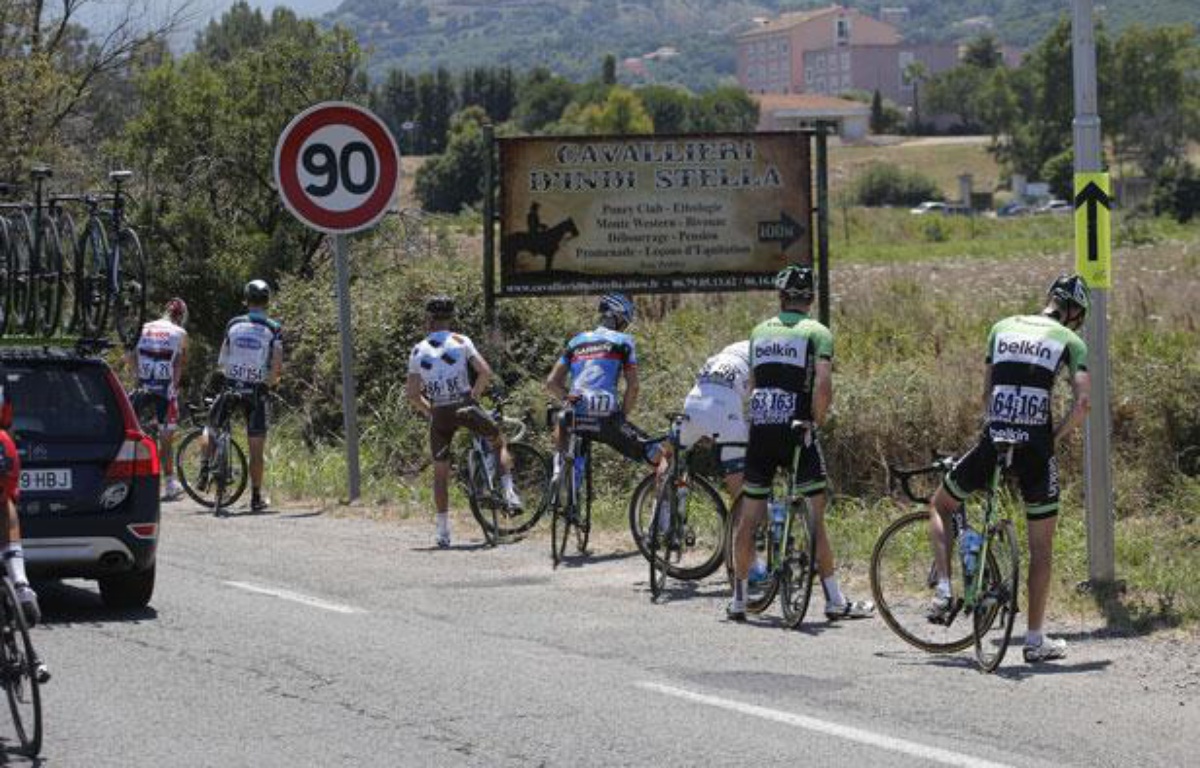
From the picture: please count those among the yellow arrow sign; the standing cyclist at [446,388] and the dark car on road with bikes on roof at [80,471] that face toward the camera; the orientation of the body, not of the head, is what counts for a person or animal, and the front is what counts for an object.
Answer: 1

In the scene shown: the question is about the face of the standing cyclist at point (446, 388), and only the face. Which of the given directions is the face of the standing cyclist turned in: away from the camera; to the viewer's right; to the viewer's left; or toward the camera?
away from the camera

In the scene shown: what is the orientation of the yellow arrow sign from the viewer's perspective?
toward the camera

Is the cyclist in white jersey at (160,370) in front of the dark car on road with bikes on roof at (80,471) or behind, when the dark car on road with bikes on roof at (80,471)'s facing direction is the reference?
in front

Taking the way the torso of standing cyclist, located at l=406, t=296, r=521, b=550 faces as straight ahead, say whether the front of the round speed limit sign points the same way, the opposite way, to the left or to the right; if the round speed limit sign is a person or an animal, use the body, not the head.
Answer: the opposite way

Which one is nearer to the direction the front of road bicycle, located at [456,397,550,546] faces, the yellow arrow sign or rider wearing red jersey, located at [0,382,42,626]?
the yellow arrow sign

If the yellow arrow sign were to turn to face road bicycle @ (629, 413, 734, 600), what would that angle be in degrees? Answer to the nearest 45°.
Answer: approximately 90° to its right

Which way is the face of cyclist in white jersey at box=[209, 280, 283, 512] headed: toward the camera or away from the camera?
away from the camera

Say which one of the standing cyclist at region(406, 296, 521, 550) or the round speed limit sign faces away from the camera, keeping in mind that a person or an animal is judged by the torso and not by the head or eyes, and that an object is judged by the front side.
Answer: the standing cyclist

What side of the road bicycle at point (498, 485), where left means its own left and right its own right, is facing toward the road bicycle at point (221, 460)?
left

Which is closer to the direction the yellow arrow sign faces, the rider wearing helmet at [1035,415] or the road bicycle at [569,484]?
the rider wearing helmet

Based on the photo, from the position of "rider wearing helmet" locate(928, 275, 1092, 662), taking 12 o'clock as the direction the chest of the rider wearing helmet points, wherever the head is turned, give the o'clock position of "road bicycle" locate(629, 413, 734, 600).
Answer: The road bicycle is roughly at 9 o'clock from the rider wearing helmet.

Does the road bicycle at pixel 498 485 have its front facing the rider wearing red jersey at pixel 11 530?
no

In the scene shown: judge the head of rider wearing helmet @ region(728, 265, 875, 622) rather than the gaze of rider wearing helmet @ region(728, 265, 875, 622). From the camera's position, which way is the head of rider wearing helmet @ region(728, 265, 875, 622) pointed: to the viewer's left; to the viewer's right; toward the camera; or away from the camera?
away from the camera

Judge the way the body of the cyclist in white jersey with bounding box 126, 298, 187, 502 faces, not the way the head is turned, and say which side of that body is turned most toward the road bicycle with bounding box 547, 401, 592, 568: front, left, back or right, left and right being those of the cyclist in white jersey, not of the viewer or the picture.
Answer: right

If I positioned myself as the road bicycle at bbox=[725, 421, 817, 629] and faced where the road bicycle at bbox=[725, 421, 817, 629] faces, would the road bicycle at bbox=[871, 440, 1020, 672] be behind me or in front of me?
behind

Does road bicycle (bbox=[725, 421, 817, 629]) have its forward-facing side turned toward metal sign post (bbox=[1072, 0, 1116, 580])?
no
